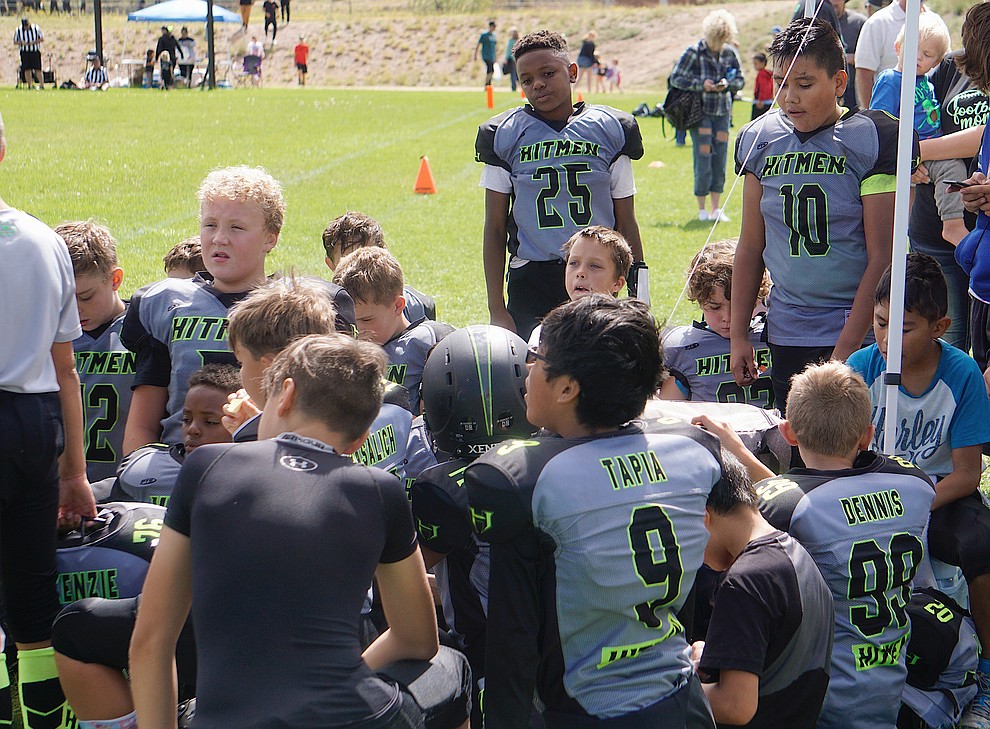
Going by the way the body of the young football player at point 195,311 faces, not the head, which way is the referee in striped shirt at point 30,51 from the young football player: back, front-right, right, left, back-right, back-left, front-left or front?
back

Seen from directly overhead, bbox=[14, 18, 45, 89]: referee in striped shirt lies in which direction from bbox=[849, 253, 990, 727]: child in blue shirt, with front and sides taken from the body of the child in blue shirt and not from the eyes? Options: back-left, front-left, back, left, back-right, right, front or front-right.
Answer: right

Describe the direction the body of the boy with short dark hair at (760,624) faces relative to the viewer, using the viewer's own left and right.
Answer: facing away from the viewer and to the left of the viewer

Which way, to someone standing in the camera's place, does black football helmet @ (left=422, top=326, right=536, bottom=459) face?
facing away from the viewer

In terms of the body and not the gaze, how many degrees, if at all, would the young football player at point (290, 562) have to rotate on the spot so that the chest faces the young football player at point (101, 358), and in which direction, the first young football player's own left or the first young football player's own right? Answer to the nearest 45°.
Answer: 0° — they already face them

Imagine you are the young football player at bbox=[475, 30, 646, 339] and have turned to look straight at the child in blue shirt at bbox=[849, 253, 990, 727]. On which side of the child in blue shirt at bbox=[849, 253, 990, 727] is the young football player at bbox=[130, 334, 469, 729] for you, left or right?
right

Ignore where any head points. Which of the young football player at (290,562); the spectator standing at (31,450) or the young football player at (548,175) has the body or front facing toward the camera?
the young football player at (548,175)

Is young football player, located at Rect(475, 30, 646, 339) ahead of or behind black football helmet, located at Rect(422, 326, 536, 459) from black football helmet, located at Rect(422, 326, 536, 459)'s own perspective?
ahead

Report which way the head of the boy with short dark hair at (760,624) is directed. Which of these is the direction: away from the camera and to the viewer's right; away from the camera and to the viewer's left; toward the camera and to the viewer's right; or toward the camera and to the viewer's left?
away from the camera and to the viewer's left

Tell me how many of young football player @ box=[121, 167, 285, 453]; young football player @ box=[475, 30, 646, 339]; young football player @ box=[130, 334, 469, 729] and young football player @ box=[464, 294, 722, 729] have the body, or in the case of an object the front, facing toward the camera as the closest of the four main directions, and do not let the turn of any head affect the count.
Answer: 2

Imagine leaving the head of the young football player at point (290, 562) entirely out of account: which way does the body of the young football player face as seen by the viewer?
away from the camera

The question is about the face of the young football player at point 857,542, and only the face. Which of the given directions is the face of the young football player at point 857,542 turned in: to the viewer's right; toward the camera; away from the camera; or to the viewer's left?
away from the camera

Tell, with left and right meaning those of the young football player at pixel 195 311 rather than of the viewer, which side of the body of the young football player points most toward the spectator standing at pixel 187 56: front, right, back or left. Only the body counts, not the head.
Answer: back
